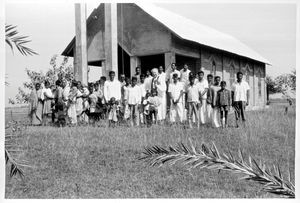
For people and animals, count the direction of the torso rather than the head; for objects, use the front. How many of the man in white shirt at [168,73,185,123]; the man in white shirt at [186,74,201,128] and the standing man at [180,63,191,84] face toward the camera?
3

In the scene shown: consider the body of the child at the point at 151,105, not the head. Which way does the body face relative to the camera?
toward the camera

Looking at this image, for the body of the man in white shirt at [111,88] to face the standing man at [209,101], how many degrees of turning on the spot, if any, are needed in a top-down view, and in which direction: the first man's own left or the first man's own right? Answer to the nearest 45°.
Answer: approximately 90° to the first man's own left

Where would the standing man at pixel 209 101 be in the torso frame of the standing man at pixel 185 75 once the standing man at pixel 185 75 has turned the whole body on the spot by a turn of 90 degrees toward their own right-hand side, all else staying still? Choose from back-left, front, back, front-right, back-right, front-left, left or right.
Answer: back-left

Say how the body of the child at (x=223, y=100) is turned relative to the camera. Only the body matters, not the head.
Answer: toward the camera

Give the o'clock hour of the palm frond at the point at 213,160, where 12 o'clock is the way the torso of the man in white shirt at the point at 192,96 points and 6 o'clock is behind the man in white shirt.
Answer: The palm frond is roughly at 12 o'clock from the man in white shirt.

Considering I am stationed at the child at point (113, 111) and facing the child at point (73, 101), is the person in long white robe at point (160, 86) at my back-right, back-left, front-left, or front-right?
back-right

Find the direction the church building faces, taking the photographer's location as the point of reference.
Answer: facing the viewer and to the left of the viewer

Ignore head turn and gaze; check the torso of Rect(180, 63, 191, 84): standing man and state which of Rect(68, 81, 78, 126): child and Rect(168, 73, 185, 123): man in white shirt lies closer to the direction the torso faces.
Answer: the man in white shirt

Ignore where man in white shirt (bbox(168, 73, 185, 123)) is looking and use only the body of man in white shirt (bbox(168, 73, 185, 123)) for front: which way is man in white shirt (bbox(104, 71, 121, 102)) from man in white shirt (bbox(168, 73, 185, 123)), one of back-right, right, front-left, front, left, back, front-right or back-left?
right
